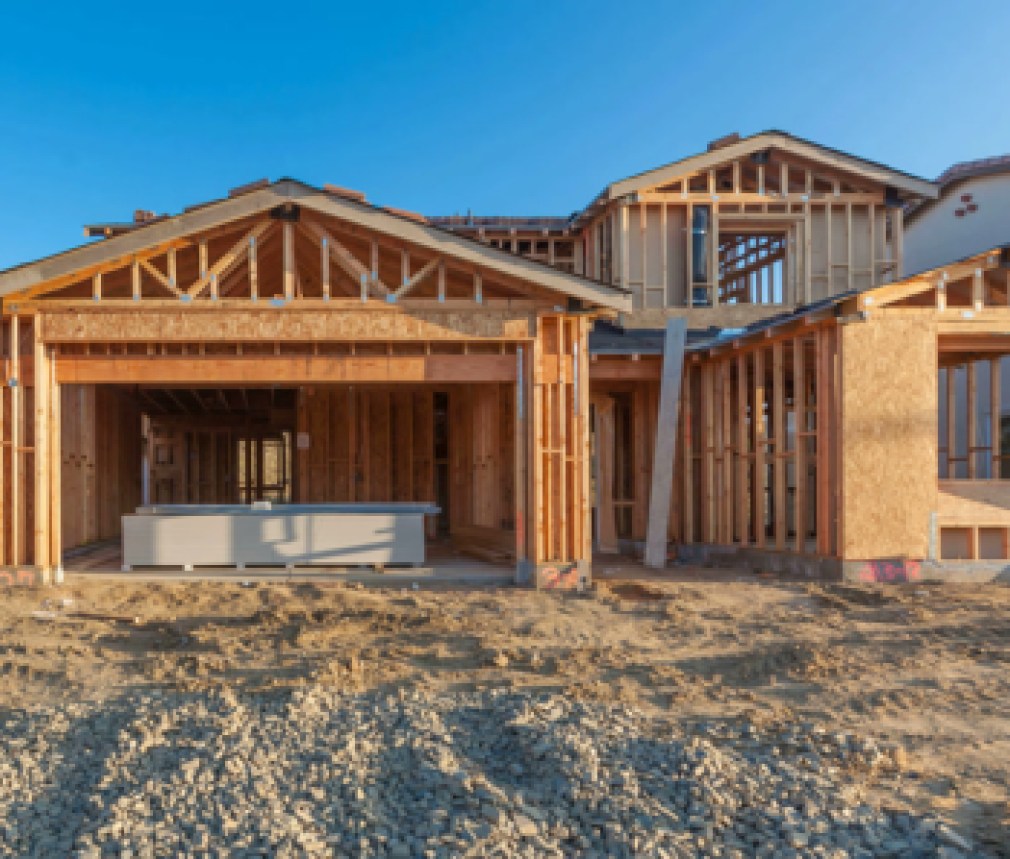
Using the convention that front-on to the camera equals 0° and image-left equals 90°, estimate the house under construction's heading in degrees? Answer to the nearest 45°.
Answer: approximately 0°

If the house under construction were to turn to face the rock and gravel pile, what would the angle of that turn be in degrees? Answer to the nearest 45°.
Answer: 0° — it already faces it
